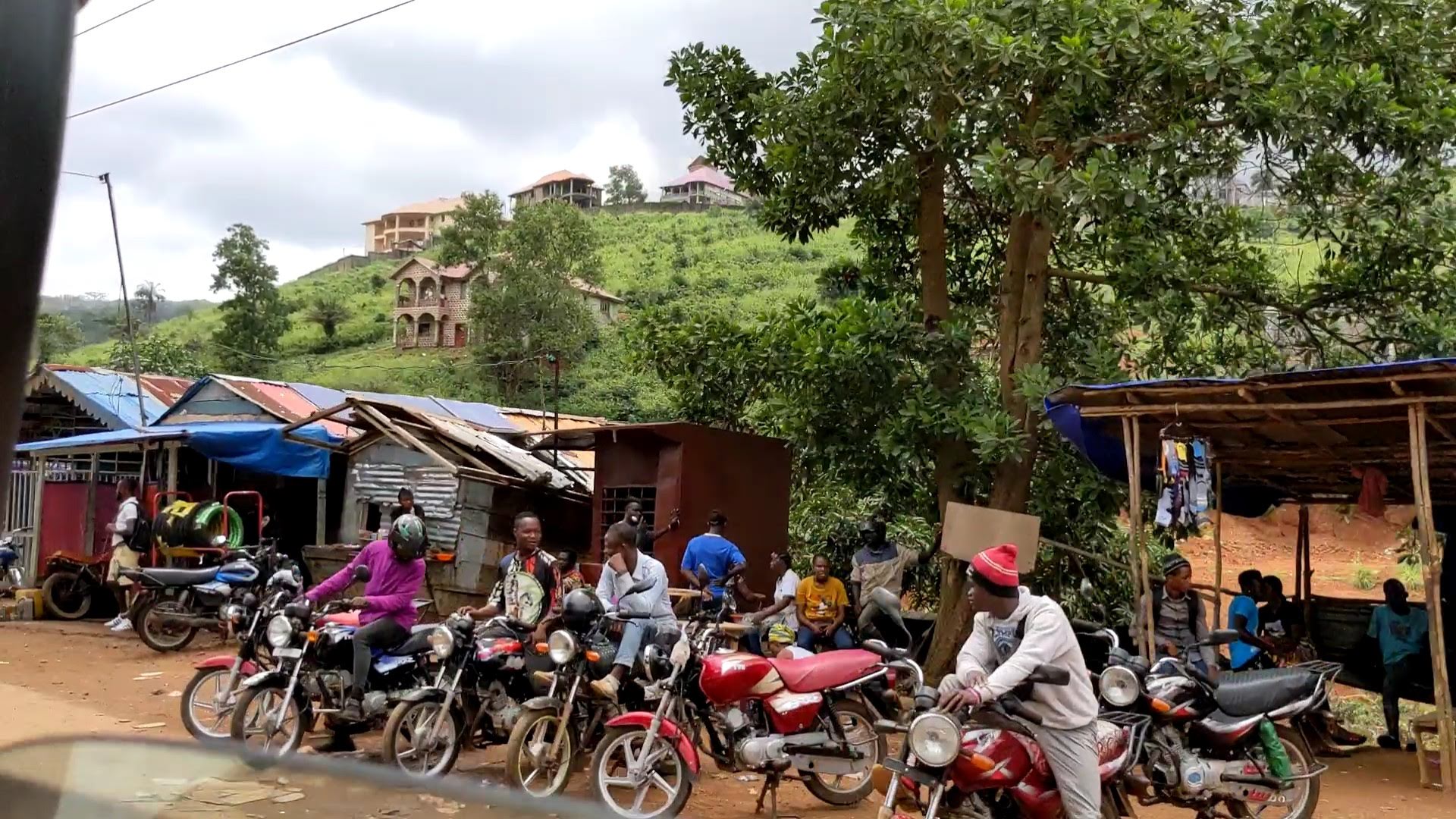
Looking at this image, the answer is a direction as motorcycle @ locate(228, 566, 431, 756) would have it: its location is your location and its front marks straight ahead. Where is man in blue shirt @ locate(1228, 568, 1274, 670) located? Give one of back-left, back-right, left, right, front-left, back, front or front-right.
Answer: back-left

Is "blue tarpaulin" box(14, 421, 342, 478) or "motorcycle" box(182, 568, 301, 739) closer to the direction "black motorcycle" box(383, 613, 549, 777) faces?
the motorcycle

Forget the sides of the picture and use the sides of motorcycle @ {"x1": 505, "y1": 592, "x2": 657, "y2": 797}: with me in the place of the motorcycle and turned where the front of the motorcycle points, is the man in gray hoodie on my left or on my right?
on my left

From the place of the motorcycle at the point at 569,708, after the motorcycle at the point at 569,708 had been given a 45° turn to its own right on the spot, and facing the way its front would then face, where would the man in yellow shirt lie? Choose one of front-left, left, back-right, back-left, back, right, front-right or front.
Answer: back-right

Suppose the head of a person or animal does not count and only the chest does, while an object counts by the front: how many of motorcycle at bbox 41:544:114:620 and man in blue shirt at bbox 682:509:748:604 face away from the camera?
1

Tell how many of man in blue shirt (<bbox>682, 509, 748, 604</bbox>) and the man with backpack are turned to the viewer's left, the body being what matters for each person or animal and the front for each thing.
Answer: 1

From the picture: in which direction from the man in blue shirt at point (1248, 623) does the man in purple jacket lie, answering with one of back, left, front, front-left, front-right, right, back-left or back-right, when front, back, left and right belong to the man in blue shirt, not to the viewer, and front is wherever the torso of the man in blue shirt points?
back-right

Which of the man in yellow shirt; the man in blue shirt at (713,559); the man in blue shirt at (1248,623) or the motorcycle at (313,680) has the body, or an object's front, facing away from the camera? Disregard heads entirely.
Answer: the man in blue shirt at (713,559)
